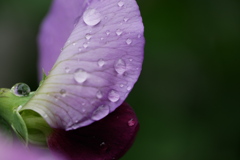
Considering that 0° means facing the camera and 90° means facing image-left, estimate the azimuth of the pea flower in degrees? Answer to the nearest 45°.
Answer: approximately 270°
